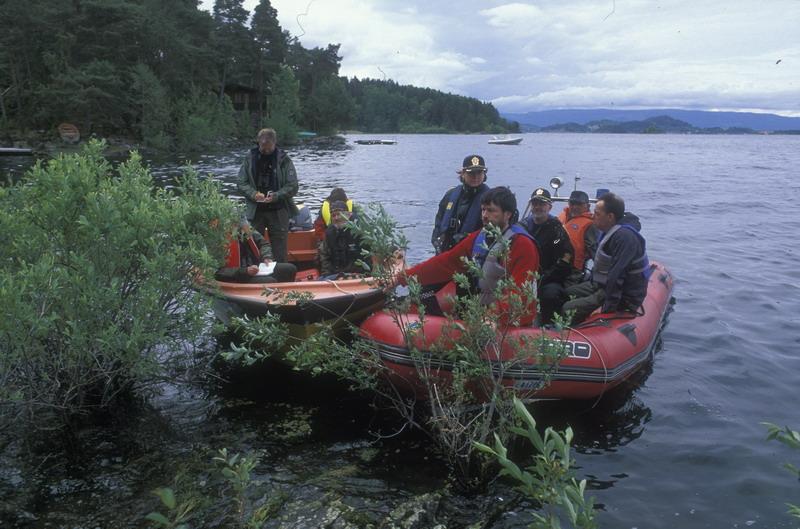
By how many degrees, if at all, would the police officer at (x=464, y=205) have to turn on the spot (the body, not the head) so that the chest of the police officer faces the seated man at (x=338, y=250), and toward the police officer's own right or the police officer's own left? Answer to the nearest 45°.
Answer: approximately 90° to the police officer's own right

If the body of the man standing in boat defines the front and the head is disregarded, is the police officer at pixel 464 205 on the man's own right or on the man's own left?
on the man's own left

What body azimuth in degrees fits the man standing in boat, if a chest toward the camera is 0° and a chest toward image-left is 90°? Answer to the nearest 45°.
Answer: approximately 0°

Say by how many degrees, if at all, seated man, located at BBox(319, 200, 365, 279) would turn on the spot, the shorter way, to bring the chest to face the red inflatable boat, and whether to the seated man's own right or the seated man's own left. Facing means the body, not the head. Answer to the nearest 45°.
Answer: approximately 45° to the seated man's own left

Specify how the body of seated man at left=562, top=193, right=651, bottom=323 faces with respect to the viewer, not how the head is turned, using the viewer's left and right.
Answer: facing to the left of the viewer
